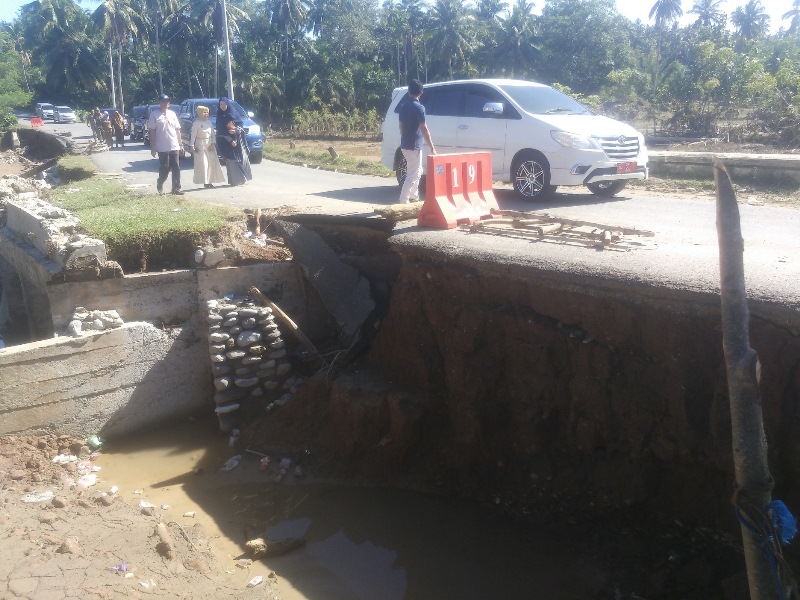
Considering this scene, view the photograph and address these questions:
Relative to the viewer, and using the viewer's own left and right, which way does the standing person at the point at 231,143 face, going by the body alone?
facing the viewer

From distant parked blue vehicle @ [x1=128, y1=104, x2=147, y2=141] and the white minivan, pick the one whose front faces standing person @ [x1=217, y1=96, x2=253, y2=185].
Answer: the distant parked blue vehicle

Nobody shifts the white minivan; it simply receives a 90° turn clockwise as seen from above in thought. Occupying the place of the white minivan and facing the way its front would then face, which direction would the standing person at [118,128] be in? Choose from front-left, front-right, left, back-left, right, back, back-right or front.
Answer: right

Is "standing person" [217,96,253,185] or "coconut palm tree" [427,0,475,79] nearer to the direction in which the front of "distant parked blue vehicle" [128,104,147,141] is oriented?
the standing person

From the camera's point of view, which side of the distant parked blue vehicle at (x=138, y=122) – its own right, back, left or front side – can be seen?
front

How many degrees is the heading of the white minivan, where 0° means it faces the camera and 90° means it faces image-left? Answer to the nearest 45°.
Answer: approximately 315°

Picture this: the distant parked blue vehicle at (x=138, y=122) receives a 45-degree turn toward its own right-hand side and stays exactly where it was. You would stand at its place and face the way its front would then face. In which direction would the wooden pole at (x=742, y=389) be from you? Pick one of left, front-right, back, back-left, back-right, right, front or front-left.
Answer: front-left

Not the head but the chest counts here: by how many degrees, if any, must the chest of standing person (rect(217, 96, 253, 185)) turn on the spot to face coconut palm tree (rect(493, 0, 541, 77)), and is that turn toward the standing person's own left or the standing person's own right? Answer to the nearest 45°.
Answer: approximately 135° to the standing person's own left

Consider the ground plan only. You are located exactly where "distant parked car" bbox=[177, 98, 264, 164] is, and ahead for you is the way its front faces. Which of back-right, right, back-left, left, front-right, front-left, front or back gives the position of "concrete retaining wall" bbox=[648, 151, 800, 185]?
front

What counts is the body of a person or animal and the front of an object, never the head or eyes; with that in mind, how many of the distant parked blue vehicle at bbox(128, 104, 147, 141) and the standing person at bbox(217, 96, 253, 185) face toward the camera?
2

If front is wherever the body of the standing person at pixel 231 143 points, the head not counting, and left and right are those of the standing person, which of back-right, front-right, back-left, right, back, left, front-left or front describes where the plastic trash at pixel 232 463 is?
front

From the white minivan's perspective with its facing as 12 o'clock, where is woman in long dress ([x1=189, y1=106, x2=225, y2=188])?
The woman in long dress is roughly at 5 o'clock from the white minivan.

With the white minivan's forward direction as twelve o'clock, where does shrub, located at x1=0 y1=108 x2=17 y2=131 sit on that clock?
The shrub is roughly at 6 o'clock from the white minivan.

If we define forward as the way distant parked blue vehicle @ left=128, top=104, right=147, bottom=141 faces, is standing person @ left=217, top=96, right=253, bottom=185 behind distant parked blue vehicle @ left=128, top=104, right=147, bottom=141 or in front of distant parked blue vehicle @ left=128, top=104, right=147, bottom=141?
in front
